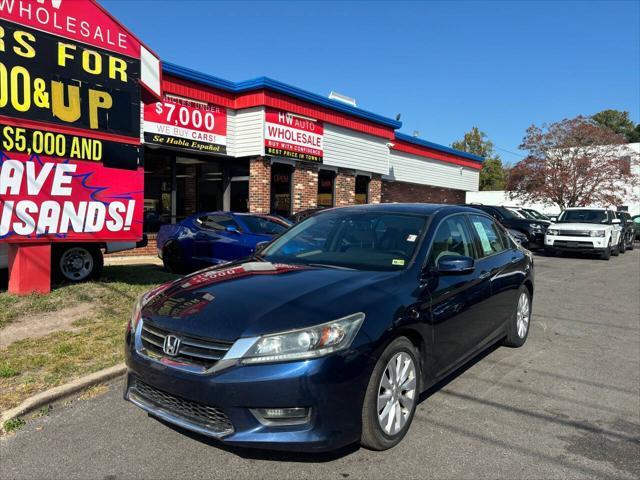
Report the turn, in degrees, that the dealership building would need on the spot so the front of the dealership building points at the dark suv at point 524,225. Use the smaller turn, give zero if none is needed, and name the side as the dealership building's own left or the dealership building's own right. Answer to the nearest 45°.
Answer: approximately 45° to the dealership building's own left

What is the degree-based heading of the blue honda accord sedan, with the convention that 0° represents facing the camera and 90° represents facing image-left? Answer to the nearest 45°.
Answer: approximately 45°

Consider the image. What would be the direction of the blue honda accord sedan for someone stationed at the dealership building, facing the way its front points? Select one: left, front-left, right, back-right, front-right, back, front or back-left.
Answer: front-right

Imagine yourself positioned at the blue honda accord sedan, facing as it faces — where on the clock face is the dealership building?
The dealership building is roughly at 4 o'clock from the blue honda accord sedan.

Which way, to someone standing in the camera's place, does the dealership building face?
facing the viewer and to the right of the viewer

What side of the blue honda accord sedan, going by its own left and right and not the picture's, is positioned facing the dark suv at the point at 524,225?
back

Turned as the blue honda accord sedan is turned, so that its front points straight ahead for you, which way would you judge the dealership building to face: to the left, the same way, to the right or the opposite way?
to the left

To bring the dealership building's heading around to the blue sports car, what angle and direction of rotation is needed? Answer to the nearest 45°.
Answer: approximately 45° to its right

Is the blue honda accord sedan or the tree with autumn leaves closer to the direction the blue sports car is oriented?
the blue honda accord sedan
